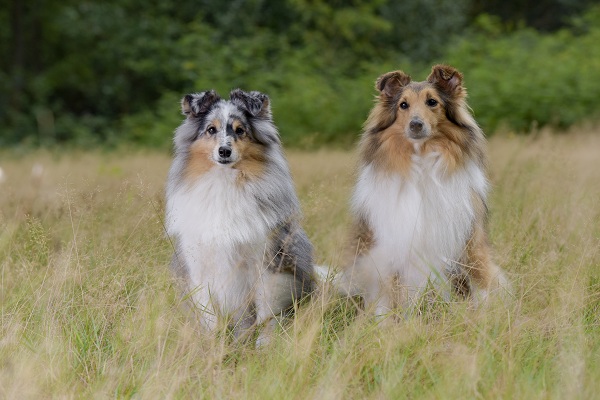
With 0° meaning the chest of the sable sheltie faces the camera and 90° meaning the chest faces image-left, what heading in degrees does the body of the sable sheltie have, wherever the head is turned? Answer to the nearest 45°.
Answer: approximately 0°

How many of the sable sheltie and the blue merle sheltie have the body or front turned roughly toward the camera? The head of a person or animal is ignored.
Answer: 2

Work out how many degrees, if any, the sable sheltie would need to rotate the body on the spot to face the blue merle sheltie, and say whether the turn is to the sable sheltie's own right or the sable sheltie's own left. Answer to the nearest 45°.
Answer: approximately 90° to the sable sheltie's own right

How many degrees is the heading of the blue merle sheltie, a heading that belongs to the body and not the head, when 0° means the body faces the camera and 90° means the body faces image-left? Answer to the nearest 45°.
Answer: approximately 0°

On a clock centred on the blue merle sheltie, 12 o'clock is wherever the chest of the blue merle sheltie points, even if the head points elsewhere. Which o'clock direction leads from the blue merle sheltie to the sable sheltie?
The sable sheltie is roughly at 9 o'clock from the blue merle sheltie.
